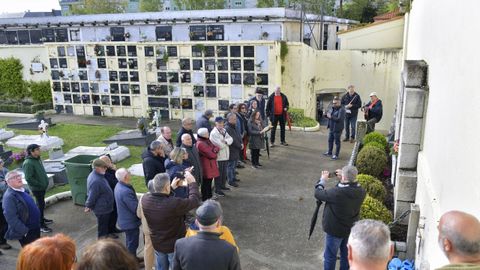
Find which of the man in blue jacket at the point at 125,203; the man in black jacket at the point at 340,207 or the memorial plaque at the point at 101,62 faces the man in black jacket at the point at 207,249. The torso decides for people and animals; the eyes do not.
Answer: the memorial plaque

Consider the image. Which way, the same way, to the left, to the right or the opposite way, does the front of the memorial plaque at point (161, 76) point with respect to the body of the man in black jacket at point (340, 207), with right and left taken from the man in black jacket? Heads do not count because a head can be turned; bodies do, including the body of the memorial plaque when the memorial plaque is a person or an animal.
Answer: the opposite way

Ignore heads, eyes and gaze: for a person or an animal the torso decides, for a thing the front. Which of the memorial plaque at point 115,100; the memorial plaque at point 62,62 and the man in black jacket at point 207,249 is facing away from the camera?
the man in black jacket

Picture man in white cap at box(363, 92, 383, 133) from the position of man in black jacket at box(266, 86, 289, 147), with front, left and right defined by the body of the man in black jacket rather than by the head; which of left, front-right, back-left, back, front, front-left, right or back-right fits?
left

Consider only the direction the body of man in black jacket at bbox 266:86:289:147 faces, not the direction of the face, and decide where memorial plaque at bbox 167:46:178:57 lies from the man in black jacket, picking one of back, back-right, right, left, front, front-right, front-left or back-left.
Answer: back-right

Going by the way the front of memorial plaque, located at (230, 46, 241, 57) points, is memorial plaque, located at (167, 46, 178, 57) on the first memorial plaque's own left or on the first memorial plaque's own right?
on the first memorial plaque's own right

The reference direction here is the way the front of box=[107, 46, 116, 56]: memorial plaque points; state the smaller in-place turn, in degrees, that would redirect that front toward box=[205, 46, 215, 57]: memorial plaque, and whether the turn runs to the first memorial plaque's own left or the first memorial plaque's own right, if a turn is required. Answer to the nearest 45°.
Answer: approximately 45° to the first memorial plaque's own left

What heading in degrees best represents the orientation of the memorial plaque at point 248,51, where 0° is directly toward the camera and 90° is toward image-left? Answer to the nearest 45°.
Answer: approximately 0°

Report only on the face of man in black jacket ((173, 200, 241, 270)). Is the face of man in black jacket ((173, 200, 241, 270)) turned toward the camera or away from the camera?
away from the camera

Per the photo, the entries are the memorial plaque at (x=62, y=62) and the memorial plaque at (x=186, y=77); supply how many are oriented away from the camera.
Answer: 0

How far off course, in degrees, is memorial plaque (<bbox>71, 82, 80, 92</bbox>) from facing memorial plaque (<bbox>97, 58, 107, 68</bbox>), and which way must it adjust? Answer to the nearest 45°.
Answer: approximately 45° to its left

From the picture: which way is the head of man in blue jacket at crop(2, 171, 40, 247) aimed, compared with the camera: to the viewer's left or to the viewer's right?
to the viewer's right

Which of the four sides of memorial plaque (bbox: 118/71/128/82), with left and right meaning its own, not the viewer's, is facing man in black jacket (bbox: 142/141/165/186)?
front
